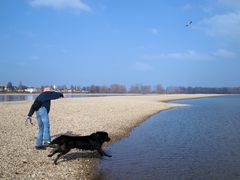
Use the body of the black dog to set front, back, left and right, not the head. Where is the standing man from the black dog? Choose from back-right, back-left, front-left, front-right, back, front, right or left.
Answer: back-left

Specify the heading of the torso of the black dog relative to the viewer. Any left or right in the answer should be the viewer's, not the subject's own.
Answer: facing to the right of the viewer
